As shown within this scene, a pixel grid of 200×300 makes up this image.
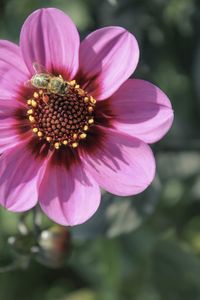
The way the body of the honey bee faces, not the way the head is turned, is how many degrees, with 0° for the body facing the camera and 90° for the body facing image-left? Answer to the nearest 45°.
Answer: approximately 270°
